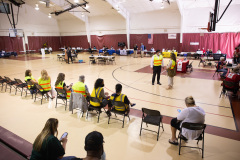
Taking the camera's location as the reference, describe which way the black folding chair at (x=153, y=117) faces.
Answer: facing away from the viewer and to the right of the viewer

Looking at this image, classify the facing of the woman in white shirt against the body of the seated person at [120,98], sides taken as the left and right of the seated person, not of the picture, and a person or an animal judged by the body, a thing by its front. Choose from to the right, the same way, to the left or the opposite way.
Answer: to the left

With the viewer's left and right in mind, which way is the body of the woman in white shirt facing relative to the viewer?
facing away from the viewer and to the left of the viewer

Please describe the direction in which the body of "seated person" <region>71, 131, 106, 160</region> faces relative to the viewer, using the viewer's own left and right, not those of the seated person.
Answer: facing away from the viewer

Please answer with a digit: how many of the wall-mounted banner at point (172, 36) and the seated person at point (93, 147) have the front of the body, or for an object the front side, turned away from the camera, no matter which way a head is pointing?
1

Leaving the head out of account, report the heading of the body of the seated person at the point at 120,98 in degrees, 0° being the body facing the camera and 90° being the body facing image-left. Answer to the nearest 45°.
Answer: approximately 225°

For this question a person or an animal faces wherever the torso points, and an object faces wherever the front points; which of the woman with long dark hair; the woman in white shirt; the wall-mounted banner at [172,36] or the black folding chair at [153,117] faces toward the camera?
the wall-mounted banner

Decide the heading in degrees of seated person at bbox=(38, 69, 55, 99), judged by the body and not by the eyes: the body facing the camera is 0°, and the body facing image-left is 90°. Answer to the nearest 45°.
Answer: approximately 225°

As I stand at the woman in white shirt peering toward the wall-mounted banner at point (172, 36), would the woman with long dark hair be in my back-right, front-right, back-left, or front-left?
back-left

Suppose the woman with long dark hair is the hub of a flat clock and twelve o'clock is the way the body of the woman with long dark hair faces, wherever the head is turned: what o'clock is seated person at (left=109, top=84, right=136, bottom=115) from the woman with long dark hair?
The seated person is roughly at 12 o'clock from the woman with long dark hair.

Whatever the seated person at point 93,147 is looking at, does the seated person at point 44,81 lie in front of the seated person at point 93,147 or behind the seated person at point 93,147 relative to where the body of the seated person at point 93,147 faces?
in front

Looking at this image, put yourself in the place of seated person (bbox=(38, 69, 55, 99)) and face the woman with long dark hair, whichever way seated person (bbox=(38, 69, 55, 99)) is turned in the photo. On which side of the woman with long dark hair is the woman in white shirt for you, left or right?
left

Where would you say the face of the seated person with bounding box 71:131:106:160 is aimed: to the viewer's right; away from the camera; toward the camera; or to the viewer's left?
away from the camera

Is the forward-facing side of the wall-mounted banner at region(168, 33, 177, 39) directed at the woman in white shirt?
yes

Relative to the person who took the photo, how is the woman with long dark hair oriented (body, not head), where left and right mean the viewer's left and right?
facing away from the viewer and to the right of the viewer

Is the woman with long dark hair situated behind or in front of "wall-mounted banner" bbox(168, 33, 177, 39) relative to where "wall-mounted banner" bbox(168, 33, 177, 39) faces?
in front
